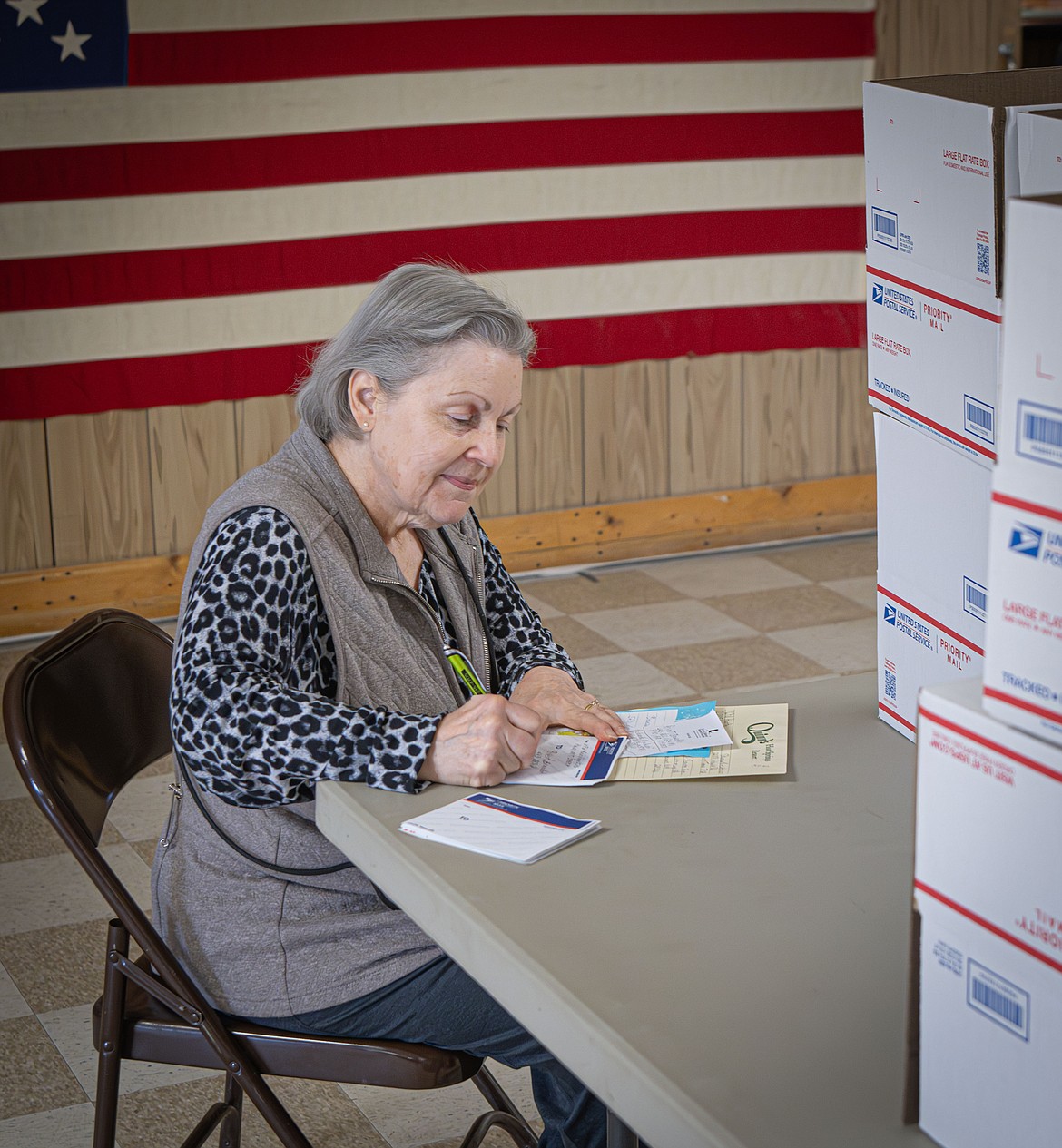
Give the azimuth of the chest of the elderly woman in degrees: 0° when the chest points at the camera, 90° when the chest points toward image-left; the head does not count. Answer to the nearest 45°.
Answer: approximately 315°

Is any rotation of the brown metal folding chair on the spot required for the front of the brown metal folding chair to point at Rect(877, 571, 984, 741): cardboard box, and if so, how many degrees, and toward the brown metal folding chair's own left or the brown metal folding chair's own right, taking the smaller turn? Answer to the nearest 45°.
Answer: approximately 45° to the brown metal folding chair's own left

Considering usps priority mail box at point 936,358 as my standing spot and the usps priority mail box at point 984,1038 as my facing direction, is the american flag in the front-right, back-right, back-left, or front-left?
back-right

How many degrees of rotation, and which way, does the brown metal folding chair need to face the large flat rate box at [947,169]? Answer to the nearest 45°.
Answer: approximately 45° to its left
